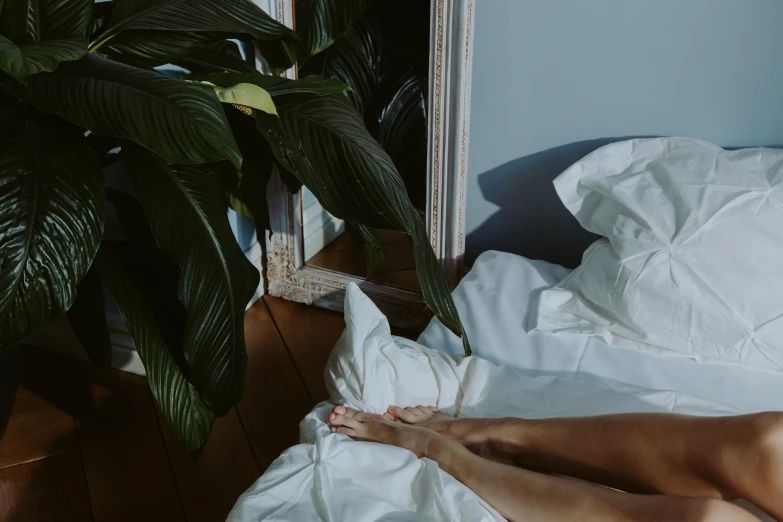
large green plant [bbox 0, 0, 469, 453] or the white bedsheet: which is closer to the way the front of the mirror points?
the large green plant

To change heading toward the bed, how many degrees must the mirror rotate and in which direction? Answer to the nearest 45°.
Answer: approximately 45° to its left

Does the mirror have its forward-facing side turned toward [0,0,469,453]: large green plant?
yes

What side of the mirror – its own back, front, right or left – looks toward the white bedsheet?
left

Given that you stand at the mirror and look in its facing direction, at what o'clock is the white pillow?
The white pillow is roughly at 9 o'clock from the mirror.
